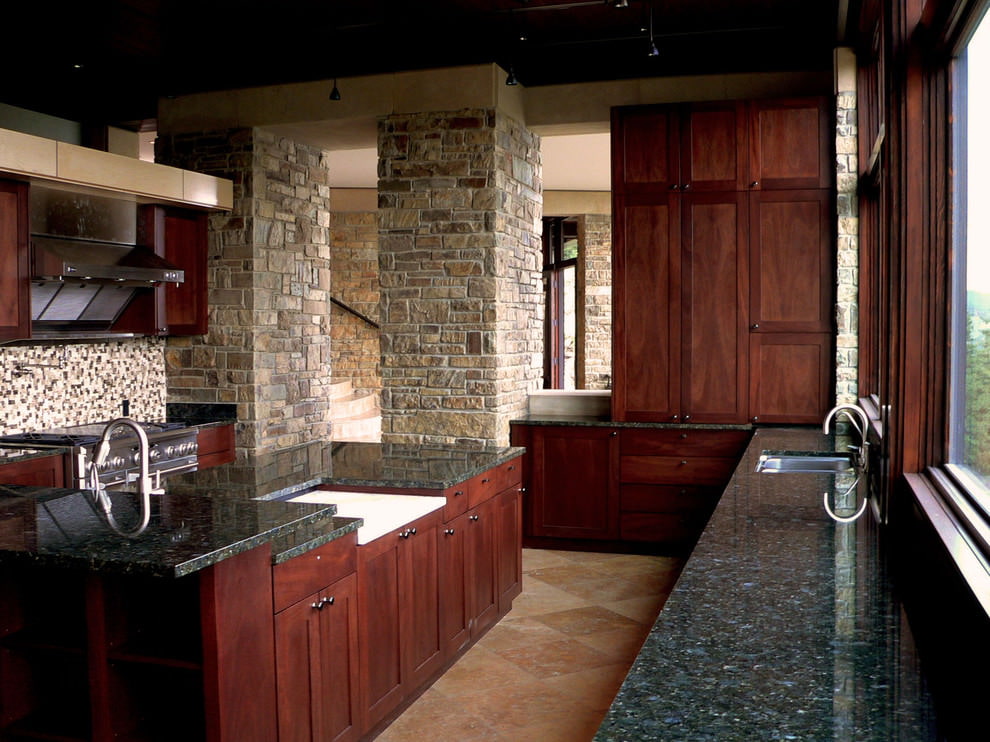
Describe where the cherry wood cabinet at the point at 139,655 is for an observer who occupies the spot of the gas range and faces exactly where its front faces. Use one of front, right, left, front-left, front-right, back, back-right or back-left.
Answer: front-right

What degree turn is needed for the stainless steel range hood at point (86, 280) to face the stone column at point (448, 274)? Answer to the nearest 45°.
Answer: approximately 45° to its left

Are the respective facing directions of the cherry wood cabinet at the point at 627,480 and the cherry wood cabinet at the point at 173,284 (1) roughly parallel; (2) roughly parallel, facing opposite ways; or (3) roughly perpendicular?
roughly perpendicular

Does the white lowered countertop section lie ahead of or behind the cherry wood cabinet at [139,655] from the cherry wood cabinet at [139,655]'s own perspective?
behind

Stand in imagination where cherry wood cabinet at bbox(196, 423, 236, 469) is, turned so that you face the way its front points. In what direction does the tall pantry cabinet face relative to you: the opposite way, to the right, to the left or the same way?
to the right

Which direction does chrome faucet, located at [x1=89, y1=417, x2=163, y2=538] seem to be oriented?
to the viewer's left

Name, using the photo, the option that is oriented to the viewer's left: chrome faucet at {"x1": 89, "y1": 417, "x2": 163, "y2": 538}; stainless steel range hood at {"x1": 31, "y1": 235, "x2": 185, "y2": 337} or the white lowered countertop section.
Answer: the chrome faucet

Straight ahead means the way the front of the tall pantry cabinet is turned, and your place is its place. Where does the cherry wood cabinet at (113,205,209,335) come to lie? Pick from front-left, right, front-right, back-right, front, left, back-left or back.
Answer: right

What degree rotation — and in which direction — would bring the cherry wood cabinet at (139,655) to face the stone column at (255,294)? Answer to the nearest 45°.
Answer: approximately 135° to its right

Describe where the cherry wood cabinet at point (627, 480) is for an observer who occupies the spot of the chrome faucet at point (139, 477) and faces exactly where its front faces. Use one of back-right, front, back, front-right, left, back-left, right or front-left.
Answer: back-right

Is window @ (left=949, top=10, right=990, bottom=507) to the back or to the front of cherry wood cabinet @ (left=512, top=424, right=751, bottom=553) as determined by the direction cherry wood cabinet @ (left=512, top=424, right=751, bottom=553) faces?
to the front

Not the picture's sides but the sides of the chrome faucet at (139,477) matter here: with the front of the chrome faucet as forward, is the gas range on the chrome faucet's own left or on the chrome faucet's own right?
on the chrome faucet's own right

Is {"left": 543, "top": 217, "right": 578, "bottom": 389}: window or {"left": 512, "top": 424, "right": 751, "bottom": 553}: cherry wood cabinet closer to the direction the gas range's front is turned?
the cherry wood cabinet

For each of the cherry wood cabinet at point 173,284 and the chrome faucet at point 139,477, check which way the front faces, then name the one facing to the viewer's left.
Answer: the chrome faucet

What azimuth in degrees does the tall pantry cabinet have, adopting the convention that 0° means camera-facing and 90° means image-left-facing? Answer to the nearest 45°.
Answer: approximately 0°

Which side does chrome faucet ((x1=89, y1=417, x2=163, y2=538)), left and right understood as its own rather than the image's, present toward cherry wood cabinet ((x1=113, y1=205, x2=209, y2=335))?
right
